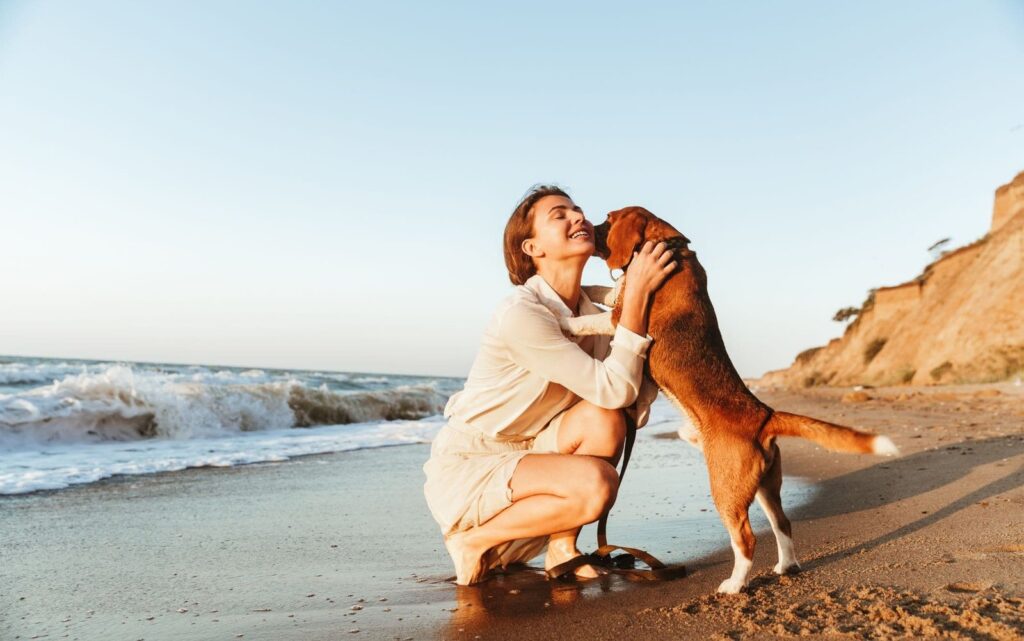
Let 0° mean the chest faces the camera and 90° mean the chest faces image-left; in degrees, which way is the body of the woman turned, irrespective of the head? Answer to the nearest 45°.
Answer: approximately 270°

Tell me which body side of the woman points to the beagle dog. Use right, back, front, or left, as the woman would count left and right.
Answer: front
